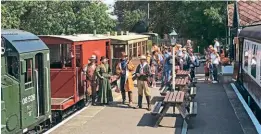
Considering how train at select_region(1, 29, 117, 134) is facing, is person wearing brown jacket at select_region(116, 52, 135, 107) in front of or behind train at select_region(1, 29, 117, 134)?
behind

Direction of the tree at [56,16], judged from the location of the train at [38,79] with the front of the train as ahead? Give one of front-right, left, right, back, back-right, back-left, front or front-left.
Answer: back-right

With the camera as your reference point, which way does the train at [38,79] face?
facing the viewer and to the left of the viewer

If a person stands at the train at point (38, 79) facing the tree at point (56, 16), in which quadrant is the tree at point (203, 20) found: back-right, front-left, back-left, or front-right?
front-right

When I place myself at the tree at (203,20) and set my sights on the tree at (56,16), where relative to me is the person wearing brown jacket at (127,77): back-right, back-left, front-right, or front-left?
front-left

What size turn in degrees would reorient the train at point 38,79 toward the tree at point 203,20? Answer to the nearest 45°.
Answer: approximately 180°

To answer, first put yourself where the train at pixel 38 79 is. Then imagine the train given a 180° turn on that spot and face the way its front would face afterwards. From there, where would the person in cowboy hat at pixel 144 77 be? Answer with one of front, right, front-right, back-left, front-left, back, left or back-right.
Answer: front
